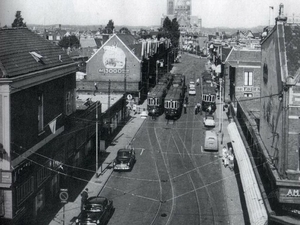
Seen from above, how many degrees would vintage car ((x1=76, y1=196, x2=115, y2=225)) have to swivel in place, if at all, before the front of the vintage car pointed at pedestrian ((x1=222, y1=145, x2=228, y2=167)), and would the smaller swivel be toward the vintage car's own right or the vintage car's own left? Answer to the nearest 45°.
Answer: approximately 180°

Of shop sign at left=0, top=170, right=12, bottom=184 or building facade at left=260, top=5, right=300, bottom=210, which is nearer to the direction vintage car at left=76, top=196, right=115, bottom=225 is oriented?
the shop sign

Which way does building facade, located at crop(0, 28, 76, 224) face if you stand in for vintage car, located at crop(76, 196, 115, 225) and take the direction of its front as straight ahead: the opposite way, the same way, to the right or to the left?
to the left

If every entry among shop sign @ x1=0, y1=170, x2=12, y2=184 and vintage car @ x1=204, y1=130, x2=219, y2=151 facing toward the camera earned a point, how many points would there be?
1

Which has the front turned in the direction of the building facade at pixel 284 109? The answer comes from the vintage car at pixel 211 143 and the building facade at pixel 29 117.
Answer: the building facade at pixel 29 117

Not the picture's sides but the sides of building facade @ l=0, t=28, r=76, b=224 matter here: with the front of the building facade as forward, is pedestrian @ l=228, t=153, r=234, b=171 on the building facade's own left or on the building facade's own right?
on the building facade's own left

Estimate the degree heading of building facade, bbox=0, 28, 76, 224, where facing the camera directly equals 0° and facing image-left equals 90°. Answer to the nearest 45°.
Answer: approximately 315°

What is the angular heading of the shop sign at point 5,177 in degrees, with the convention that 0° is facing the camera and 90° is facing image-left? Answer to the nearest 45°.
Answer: approximately 0°

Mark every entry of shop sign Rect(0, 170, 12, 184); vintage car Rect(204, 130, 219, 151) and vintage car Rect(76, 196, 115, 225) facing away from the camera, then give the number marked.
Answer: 1

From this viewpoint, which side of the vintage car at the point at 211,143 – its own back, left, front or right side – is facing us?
back

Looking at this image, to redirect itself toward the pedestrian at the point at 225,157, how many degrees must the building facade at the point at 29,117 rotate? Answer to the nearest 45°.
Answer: approximately 90° to its left
